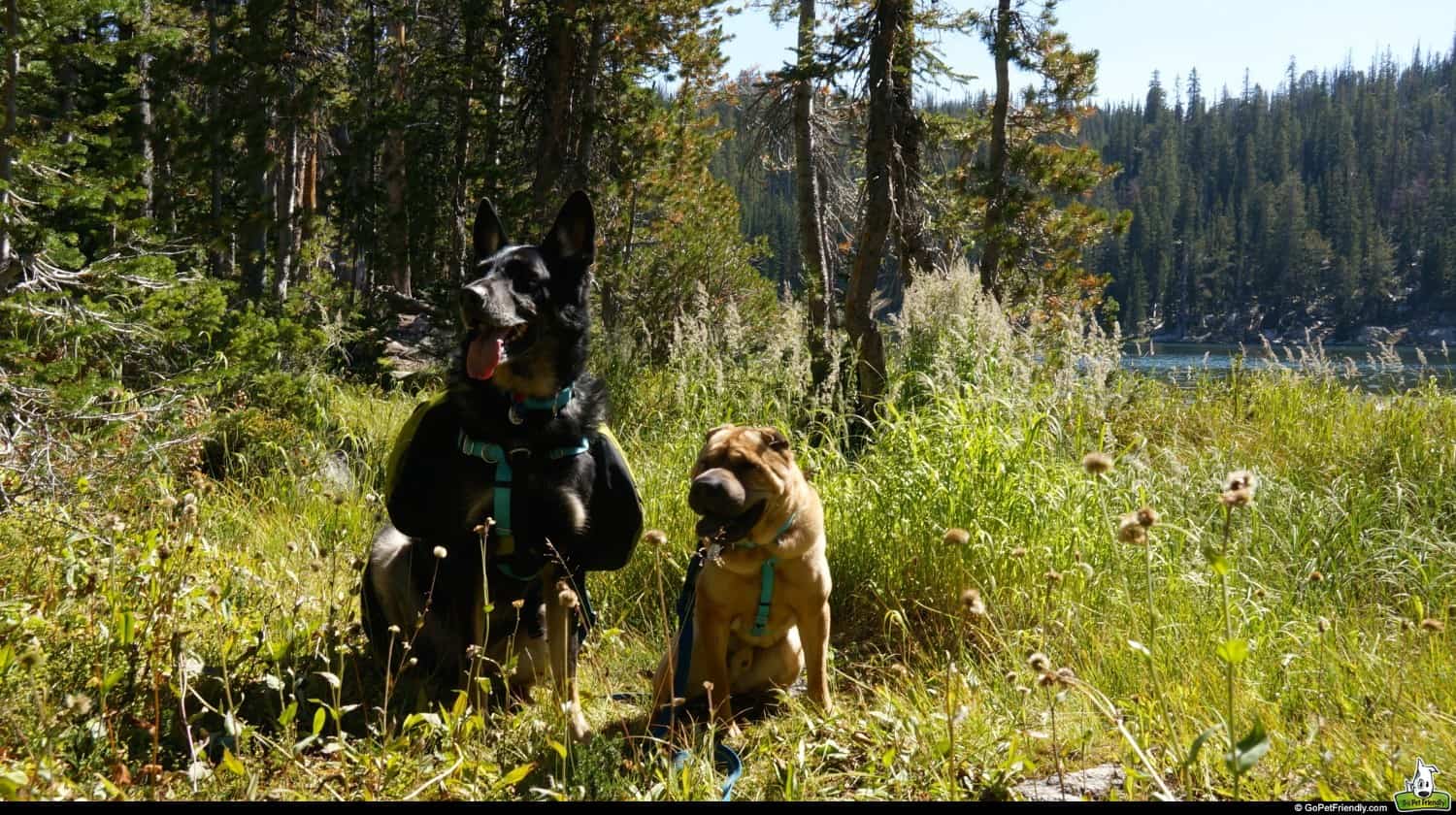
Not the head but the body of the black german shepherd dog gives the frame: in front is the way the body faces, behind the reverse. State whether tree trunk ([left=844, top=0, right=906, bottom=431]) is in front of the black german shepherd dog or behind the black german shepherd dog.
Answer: behind

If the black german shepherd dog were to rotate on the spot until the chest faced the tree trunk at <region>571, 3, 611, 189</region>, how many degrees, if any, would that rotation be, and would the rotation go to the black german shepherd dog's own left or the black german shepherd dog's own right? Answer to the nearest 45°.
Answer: approximately 180°

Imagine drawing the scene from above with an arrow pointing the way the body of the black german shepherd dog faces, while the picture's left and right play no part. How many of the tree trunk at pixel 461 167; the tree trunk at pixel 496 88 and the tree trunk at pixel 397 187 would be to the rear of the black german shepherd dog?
3

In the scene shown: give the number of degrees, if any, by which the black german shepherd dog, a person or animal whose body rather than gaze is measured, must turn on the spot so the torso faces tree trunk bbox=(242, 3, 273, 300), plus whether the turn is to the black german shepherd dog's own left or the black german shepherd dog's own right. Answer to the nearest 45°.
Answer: approximately 180°

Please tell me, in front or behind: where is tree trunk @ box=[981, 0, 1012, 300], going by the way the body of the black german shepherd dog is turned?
behind

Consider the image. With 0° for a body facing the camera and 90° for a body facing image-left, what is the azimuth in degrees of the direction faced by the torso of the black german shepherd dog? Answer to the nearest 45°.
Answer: approximately 0°

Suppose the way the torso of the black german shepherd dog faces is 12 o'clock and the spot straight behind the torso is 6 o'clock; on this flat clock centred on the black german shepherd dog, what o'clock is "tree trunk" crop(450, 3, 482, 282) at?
The tree trunk is roughly at 6 o'clock from the black german shepherd dog.
